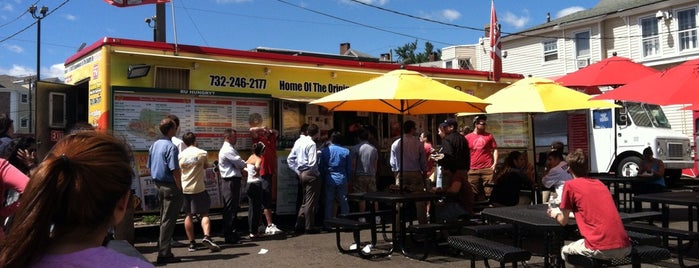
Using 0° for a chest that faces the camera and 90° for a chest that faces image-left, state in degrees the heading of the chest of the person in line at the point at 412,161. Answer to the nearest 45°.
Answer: approximately 180°

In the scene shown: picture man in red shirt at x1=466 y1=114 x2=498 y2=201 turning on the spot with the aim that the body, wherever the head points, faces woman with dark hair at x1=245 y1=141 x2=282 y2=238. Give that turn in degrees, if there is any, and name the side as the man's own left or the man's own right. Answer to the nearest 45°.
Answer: approximately 45° to the man's own right

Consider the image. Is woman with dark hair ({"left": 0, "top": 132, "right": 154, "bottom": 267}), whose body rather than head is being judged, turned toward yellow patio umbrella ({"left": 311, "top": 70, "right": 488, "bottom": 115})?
yes

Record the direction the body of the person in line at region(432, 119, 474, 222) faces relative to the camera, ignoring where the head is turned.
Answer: to the viewer's left

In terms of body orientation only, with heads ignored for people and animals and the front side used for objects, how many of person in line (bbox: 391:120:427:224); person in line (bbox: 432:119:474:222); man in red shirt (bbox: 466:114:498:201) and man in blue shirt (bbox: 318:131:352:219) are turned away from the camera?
2

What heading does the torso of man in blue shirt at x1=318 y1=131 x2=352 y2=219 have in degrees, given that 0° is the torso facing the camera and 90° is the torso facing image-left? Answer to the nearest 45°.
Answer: approximately 180°

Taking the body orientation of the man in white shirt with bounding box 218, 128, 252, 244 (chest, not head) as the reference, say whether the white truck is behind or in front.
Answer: in front

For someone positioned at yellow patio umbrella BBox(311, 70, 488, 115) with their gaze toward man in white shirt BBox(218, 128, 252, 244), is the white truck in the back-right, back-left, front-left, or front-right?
back-right

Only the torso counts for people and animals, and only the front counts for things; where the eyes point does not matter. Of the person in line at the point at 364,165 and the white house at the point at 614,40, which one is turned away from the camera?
the person in line

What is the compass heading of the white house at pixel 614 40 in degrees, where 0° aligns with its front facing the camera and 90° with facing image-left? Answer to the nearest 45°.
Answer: approximately 45°

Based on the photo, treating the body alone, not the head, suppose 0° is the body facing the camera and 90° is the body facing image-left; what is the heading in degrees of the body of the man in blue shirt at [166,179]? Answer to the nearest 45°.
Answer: approximately 225°

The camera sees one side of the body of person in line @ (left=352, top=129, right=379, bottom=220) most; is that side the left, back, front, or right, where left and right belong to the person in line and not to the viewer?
back

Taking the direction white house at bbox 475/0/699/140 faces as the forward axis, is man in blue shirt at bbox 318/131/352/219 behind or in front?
in front

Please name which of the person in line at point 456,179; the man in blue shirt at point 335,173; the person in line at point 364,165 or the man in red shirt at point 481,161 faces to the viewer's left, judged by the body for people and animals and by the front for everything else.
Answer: the person in line at point 456,179
